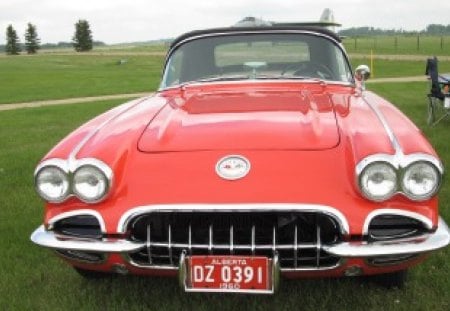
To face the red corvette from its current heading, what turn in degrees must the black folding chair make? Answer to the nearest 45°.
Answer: approximately 90° to its right

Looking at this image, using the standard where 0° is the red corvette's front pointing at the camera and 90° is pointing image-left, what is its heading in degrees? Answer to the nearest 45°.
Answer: approximately 0°

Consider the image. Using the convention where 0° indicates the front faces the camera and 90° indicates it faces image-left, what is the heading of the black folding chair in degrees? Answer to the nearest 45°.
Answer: approximately 270°

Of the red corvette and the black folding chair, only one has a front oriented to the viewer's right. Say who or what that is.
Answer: the black folding chair

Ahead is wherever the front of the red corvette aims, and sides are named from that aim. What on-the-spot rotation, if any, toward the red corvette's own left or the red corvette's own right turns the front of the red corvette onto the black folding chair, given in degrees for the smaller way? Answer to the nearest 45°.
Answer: approximately 135° to the red corvette's own left

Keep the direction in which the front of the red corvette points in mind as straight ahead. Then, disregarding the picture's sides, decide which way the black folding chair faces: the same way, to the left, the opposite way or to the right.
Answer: to the left
